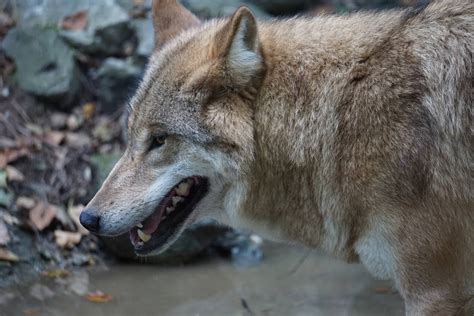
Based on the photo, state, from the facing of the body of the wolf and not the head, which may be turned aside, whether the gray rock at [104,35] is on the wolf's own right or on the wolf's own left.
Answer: on the wolf's own right

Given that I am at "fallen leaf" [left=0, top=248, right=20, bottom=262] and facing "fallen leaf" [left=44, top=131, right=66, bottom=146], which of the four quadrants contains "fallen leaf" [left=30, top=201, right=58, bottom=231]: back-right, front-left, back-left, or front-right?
front-right

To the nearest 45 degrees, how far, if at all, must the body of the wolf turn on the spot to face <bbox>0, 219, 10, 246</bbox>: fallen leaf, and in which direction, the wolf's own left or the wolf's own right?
approximately 45° to the wolf's own right

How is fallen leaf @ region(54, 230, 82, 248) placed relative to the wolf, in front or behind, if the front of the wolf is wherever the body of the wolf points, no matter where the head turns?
in front

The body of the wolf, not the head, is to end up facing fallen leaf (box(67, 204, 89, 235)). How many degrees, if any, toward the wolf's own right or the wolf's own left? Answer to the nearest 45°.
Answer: approximately 45° to the wolf's own right

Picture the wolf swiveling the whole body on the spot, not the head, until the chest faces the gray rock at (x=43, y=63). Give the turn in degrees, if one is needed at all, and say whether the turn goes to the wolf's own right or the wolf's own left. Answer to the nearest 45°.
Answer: approximately 45° to the wolf's own right

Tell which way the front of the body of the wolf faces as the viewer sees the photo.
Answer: to the viewer's left

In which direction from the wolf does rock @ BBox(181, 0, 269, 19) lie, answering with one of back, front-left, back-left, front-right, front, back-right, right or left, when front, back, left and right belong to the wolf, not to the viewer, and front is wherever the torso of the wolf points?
right

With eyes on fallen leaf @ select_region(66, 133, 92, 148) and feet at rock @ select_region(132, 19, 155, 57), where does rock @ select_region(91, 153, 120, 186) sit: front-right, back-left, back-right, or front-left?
front-left

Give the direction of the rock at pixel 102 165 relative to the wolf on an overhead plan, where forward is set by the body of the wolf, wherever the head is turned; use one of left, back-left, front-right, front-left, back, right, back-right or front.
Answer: front-right

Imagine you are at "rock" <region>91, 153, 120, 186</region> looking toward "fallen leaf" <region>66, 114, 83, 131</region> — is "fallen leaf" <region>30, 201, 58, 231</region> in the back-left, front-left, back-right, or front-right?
back-left
